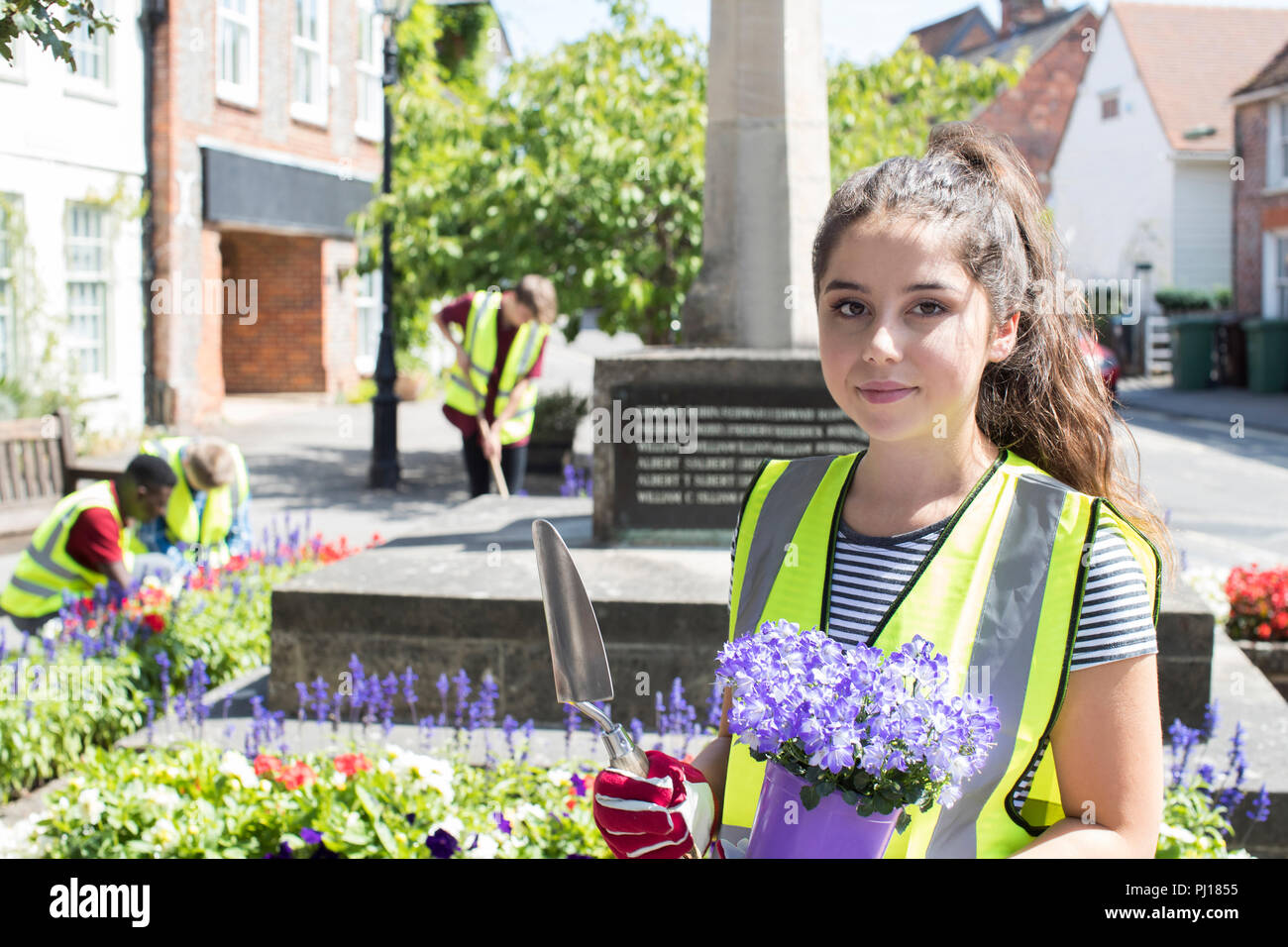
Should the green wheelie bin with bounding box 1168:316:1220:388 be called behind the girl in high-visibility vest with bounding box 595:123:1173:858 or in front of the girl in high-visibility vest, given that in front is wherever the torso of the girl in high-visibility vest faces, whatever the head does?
behind

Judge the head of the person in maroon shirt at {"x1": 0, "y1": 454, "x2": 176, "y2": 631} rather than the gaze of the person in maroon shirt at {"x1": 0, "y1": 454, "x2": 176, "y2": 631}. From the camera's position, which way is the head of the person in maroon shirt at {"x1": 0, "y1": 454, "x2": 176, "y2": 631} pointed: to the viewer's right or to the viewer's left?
to the viewer's right

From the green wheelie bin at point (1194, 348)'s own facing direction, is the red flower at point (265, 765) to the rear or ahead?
ahead

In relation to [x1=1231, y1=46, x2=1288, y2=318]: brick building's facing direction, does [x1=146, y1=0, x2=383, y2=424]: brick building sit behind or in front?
in front

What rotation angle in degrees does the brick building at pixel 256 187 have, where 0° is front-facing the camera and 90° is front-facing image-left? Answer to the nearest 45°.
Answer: approximately 315°

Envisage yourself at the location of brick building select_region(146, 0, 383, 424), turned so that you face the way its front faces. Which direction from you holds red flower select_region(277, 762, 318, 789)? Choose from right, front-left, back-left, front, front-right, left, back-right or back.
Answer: front-right

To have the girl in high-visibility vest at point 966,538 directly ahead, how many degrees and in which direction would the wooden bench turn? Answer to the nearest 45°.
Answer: approximately 45° to its right

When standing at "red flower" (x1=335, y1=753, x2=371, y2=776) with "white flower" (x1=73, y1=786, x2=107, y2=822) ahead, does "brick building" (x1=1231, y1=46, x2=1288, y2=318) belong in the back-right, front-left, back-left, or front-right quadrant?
back-right
